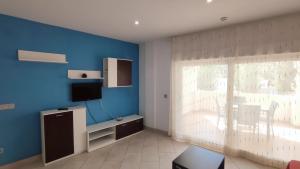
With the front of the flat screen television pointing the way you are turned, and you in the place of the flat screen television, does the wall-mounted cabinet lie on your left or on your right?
on your left

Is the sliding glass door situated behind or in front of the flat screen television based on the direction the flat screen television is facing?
in front

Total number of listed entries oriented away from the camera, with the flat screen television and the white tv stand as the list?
0

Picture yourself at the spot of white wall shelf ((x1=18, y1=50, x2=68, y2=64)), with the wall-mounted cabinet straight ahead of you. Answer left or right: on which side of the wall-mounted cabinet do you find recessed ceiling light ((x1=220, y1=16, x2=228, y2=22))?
right

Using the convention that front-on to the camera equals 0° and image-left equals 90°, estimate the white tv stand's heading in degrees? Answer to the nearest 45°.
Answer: approximately 315°

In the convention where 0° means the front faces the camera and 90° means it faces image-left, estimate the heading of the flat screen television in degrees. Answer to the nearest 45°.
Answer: approximately 315°
